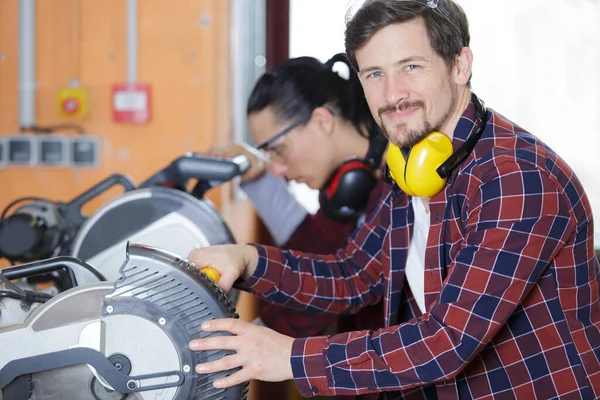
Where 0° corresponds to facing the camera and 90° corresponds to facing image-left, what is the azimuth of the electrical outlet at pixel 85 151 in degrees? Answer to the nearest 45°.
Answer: approximately 0°

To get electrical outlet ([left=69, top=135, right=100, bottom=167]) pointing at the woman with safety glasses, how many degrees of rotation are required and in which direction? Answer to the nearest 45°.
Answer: approximately 45° to its left

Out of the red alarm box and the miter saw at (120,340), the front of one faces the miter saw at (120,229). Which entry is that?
the red alarm box

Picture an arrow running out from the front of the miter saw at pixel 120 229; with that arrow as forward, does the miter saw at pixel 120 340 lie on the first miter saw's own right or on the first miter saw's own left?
on the first miter saw's own right

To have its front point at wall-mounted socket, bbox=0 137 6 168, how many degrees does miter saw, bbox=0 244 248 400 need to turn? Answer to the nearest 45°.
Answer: approximately 90° to its left

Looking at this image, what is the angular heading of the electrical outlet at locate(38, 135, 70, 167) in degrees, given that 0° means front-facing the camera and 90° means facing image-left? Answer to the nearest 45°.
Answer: approximately 0°

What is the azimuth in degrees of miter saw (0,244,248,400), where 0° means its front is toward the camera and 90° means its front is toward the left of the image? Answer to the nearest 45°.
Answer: approximately 270°

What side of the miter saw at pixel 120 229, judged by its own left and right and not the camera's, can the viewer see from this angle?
right

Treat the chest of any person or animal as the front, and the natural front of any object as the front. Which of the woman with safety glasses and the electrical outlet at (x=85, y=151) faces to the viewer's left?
the woman with safety glasses

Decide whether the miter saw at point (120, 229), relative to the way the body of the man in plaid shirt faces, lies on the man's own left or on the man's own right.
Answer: on the man's own right
